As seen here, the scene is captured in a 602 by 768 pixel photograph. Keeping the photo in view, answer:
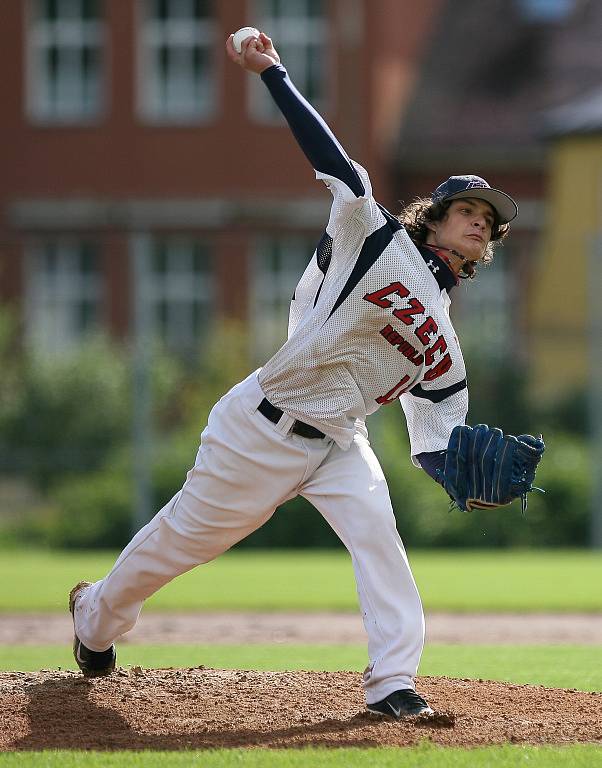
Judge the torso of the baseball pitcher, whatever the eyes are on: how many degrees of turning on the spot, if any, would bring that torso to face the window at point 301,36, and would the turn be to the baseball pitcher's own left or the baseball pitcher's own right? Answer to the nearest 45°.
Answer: approximately 135° to the baseball pitcher's own left

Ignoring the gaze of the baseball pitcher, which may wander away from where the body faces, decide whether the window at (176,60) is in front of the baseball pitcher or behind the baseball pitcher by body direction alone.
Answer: behind

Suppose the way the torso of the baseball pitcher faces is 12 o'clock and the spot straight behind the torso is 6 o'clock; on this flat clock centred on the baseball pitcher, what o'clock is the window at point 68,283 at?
The window is roughly at 7 o'clock from the baseball pitcher.

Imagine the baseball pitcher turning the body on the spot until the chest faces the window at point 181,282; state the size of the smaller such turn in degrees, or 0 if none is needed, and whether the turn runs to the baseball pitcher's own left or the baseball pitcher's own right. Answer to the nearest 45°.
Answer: approximately 135° to the baseball pitcher's own left

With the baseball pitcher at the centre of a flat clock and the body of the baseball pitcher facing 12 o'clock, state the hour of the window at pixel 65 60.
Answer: The window is roughly at 7 o'clock from the baseball pitcher.

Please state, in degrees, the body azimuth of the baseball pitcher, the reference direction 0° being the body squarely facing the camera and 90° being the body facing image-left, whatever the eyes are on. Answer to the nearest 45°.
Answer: approximately 315°
